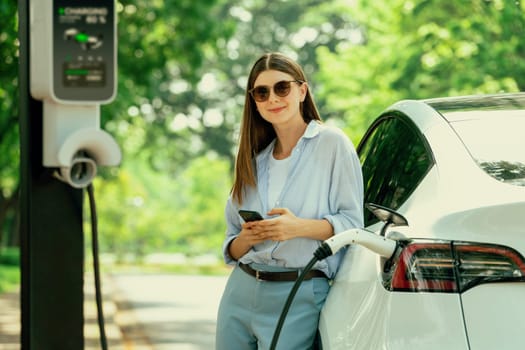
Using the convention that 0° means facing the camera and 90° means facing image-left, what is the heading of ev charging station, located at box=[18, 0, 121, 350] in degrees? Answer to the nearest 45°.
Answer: approximately 315°

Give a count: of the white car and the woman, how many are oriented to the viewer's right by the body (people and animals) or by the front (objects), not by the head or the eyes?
0

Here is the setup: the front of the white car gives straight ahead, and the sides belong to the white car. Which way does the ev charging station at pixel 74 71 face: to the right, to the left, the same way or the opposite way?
the opposite way

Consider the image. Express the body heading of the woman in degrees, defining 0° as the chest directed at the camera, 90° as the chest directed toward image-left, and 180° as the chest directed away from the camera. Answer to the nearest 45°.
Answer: approximately 45°

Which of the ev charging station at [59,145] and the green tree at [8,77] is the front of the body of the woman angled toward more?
the ev charging station

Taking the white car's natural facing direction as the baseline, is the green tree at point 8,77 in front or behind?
in front

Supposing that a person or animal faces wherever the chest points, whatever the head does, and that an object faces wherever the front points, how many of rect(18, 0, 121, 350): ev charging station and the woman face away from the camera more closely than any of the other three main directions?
0

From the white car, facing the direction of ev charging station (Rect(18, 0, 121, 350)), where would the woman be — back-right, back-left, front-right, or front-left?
front-right

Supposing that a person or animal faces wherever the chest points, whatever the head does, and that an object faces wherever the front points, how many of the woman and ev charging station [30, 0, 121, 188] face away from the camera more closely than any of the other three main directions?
0

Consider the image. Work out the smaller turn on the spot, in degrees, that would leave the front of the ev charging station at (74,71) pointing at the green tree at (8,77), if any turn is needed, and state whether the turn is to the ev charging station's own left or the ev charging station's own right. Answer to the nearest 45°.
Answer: approximately 135° to the ev charging station's own left

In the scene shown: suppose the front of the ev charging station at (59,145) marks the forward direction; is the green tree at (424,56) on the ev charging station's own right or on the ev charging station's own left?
on the ev charging station's own left

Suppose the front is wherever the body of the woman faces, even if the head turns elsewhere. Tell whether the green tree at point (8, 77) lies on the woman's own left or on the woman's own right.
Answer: on the woman's own right

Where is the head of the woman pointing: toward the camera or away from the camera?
toward the camera
